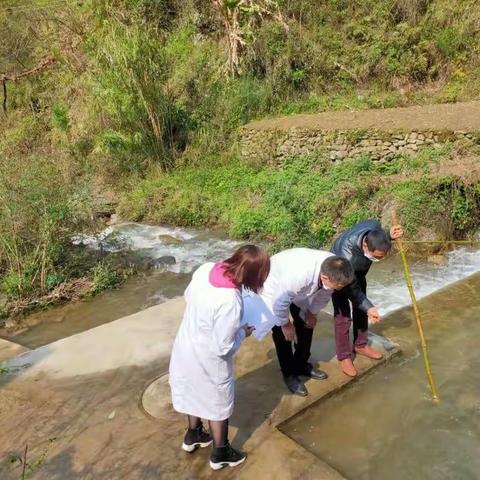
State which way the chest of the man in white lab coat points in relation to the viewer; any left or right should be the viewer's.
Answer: facing the viewer and to the right of the viewer

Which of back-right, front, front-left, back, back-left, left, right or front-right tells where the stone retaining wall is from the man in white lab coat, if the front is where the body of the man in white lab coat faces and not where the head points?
back-left

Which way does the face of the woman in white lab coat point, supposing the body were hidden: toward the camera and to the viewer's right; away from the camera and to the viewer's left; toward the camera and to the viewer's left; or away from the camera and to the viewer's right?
away from the camera and to the viewer's right
